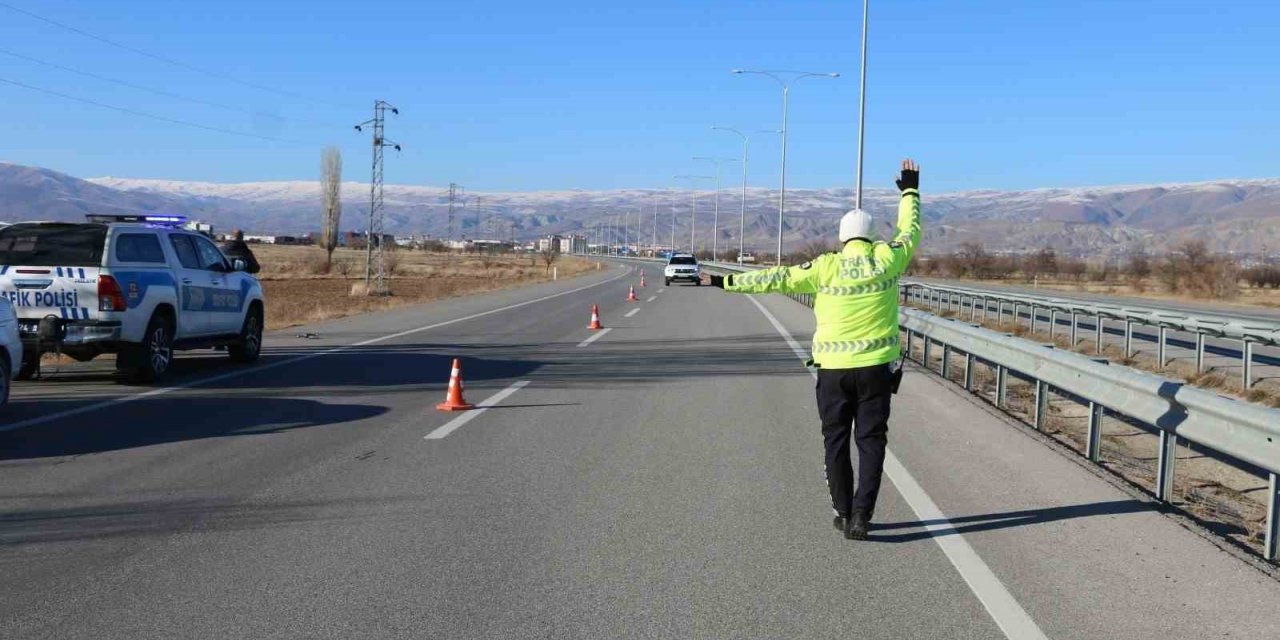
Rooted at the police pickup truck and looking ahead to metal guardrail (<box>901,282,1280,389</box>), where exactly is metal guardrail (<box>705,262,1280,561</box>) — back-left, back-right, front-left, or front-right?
front-right

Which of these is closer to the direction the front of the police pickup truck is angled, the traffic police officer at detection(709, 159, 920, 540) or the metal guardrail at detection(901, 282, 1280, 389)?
the metal guardrail

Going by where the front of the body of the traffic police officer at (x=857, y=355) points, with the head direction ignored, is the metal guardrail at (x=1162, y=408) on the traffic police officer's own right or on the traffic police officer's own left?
on the traffic police officer's own right

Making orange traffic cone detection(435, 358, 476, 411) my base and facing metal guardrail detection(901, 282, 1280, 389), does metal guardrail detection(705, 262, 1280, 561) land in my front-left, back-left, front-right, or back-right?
front-right

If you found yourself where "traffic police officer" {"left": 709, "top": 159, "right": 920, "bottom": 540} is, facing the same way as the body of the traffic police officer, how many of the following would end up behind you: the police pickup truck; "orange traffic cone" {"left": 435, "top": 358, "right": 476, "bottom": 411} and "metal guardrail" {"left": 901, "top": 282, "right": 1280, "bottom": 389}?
0

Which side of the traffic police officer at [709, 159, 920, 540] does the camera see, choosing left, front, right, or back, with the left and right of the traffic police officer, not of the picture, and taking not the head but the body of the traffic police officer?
back

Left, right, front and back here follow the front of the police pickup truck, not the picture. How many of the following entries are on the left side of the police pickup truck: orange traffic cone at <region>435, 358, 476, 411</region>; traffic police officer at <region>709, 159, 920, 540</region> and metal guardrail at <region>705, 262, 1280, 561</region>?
0

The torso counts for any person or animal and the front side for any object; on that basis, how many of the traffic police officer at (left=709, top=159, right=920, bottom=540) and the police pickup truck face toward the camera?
0

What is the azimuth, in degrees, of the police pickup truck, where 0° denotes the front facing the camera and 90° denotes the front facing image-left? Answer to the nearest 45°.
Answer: approximately 225°

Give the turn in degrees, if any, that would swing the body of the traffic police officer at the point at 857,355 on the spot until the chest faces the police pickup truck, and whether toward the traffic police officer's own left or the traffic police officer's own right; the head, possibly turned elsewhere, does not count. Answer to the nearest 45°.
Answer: approximately 45° to the traffic police officer's own left

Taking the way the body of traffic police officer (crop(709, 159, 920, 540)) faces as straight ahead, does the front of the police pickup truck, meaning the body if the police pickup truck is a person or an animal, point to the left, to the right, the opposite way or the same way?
the same way

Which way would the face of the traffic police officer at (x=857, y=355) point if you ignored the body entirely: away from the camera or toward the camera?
away from the camera

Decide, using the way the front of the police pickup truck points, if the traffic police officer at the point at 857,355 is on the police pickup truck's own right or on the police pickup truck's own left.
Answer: on the police pickup truck's own right

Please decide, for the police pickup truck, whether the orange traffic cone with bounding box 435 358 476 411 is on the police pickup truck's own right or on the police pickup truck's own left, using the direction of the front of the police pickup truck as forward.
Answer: on the police pickup truck's own right

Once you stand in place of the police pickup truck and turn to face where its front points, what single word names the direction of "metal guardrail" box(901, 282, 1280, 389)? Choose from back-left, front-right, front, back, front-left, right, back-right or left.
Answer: front-right

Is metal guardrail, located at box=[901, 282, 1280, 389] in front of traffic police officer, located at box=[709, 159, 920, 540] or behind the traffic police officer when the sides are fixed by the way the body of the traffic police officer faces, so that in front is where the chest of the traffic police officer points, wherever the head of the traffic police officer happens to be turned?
in front
